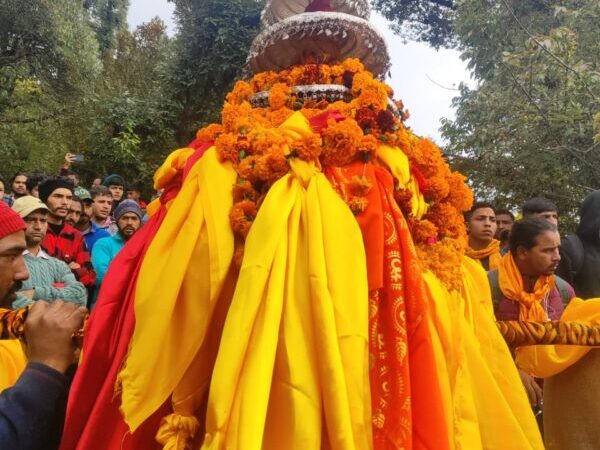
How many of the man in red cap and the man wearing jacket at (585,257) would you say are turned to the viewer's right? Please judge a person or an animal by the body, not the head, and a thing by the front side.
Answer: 1

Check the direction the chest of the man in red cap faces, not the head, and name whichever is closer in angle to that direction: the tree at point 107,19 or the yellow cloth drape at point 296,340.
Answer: the yellow cloth drape

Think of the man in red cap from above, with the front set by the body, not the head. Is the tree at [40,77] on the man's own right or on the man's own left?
on the man's own left

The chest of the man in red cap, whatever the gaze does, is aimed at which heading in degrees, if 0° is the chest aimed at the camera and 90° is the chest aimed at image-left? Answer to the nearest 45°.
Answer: approximately 270°

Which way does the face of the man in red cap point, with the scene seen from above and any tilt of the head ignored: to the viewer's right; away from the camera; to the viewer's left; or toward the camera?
to the viewer's right

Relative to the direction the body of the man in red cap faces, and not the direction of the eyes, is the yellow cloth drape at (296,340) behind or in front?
in front

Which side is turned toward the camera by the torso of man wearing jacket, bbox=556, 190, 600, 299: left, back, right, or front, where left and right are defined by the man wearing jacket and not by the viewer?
back
